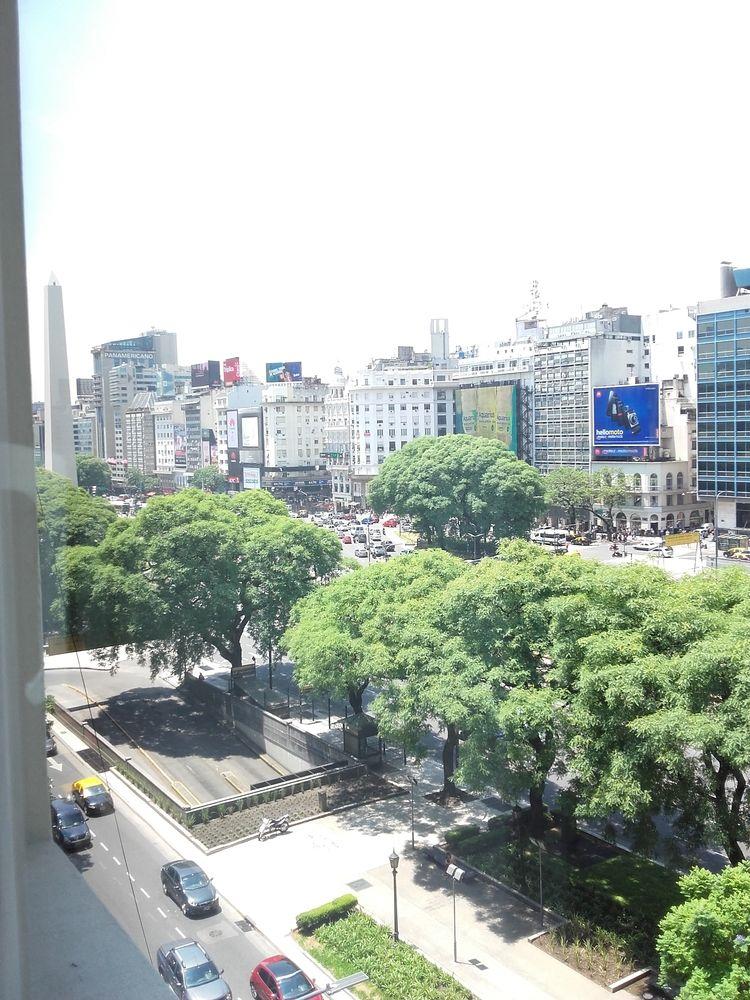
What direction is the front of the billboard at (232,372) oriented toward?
toward the camera

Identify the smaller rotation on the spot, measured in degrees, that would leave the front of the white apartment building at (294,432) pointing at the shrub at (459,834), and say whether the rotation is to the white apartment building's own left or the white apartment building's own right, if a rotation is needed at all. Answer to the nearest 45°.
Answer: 0° — it already faces it

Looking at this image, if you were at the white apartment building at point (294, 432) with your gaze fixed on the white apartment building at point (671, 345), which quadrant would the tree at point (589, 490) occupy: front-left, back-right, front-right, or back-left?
front-right

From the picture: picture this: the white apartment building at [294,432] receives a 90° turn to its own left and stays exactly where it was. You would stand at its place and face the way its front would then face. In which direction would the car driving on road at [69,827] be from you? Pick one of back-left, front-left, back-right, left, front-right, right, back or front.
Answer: right

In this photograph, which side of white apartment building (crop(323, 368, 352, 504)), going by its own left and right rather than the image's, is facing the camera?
front

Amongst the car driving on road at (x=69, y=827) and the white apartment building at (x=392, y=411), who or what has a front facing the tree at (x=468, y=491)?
the white apartment building

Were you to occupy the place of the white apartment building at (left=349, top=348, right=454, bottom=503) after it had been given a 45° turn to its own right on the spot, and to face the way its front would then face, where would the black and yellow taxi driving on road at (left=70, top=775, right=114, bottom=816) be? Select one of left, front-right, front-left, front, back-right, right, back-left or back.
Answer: front-left

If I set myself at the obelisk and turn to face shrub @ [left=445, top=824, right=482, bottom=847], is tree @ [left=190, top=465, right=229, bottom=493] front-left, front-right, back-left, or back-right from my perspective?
front-left
